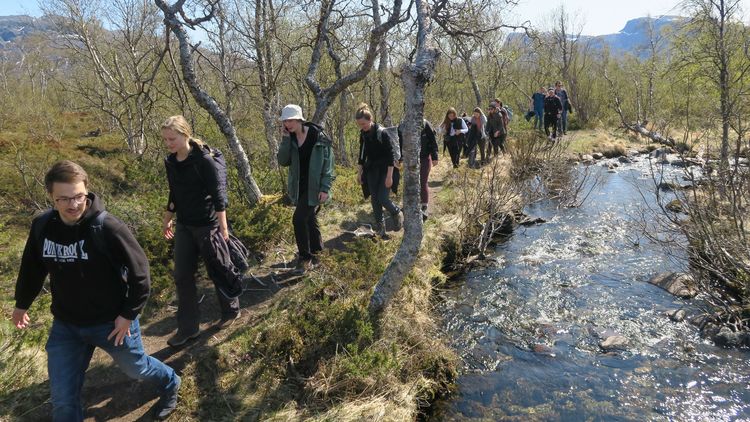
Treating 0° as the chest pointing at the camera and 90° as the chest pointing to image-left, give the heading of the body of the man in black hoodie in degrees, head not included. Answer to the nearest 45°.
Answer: approximately 45°

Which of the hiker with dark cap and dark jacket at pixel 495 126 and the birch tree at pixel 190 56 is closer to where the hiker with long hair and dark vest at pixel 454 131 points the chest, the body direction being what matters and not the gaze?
the birch tree

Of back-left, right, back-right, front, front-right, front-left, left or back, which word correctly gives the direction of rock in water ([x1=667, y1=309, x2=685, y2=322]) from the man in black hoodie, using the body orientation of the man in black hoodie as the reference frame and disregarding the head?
back-left

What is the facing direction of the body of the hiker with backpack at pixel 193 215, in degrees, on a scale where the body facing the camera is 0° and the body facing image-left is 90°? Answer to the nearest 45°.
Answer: approximately 45°

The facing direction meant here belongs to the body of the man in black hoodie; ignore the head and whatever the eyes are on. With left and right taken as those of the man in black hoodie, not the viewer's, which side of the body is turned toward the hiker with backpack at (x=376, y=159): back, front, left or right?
back

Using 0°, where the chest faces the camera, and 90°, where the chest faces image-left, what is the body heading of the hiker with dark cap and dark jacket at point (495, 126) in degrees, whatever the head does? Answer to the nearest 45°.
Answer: approximately 45°

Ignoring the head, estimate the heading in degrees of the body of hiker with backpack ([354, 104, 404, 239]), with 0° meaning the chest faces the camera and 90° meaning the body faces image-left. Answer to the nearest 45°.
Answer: approximately 45°

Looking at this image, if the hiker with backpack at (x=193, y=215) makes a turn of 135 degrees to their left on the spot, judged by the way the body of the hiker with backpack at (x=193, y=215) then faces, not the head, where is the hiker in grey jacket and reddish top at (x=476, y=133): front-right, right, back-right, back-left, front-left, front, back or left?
front-left

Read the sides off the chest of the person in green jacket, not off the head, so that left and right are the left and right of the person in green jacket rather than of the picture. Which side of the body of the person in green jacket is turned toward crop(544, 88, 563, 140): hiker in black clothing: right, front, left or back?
back

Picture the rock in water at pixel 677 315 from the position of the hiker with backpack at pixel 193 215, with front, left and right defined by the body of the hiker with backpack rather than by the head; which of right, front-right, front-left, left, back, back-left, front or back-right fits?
back-left
